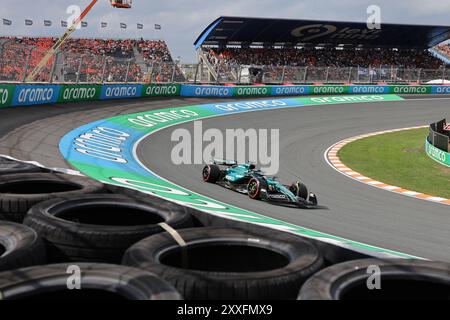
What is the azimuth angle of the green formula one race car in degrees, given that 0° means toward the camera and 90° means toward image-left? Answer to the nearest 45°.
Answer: approximately 315°

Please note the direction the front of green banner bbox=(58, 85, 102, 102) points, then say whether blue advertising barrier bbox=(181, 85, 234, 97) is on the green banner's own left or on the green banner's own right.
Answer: on the green banner's own left

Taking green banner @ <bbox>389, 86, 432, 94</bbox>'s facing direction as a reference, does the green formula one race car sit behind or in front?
in front

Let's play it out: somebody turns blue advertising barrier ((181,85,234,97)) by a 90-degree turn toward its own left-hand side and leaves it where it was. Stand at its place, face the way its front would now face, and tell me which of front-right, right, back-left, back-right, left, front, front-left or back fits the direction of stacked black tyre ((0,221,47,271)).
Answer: right

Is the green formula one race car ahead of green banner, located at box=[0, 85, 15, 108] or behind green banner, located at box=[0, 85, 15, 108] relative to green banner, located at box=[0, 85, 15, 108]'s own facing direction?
ahead

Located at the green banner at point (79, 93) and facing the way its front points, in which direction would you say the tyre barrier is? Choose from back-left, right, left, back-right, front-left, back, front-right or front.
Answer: front

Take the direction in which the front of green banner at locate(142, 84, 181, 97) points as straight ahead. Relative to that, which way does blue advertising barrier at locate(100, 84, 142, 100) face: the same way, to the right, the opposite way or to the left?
the same way

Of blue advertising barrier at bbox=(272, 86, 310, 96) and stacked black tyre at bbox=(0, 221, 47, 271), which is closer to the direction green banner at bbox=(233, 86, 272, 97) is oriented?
the stacked black tyre

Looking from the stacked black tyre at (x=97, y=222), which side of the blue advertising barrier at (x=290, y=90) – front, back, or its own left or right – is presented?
front

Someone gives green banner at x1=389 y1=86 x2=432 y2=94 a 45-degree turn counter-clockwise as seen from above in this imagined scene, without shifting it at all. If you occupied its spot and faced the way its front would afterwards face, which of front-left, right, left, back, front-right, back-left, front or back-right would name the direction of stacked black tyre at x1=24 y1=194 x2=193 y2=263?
front-right

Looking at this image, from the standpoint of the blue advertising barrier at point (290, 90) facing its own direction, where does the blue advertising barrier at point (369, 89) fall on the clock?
the blue advertising barrier at point (369, 89) is roughly at 8 o'clock from the blue advertising barrier at point (290, 90).

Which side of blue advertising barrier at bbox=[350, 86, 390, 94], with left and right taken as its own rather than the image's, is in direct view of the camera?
front

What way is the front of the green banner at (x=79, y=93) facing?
toward the camera

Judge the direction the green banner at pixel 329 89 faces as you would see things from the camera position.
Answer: facing the viewer

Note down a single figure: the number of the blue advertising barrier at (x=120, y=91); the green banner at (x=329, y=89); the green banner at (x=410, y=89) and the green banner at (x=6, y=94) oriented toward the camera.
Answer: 4

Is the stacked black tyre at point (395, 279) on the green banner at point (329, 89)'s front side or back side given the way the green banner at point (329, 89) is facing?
on the front side

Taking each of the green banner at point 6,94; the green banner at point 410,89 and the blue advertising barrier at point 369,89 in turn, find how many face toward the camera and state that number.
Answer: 3

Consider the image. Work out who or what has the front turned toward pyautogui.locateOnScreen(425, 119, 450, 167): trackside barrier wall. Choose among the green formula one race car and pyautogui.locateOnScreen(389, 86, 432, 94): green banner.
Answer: the green banner
